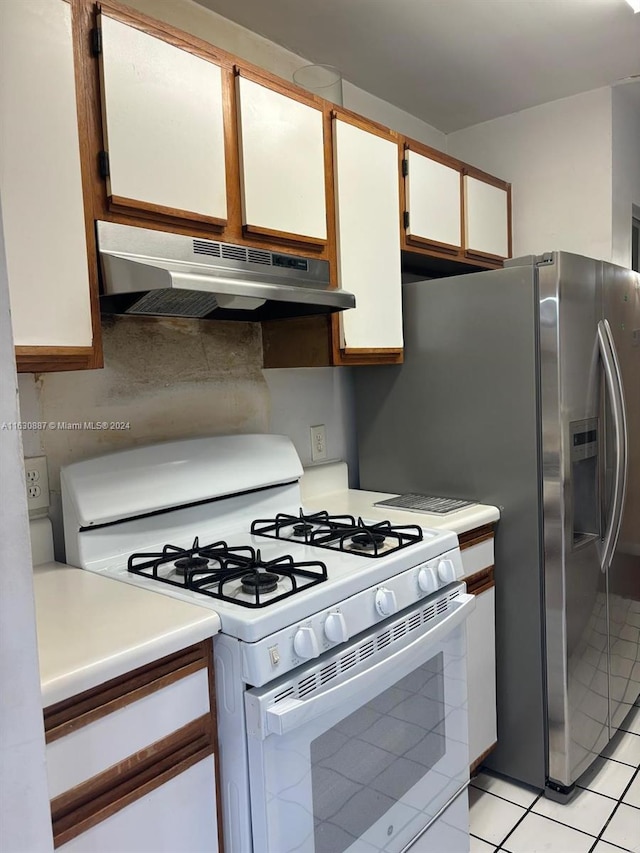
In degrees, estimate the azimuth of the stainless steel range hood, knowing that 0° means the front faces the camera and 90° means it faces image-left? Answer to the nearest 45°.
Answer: approximately 315°

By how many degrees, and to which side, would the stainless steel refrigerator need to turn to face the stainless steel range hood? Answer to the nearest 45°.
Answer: approximately 90° to its right

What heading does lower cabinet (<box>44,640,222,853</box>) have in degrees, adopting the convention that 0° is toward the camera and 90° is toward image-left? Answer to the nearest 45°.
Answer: approximately 315°

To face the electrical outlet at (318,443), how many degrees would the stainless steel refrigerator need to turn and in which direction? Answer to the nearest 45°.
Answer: approximately 135° to its right

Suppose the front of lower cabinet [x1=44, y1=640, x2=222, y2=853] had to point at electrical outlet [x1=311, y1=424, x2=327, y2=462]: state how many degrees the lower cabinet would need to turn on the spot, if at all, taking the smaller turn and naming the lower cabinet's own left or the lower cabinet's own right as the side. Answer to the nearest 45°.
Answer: approximately 90° to the lower cabinet's own left

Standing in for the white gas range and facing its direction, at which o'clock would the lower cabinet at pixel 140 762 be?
The lower cabinet is roughly at 3 o'clock from the white gas range.

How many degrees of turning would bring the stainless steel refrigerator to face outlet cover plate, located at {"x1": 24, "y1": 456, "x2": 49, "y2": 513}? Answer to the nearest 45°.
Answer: approximately 90° to its right

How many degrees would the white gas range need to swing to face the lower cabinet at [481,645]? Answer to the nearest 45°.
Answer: approximately 90° to its left

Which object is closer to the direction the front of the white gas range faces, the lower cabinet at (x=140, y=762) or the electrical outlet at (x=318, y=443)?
the lower cabinet

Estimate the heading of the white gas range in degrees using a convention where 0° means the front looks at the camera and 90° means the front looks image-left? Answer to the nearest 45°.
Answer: approximately 315°

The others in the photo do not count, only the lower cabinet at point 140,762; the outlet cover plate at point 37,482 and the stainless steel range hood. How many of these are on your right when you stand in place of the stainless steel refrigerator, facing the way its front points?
3

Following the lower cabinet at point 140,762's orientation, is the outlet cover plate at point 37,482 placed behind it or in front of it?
behind
